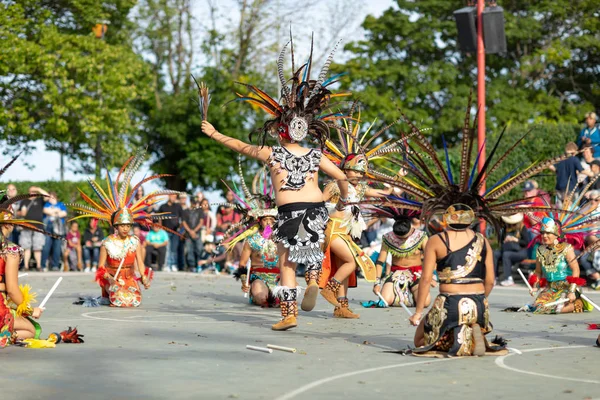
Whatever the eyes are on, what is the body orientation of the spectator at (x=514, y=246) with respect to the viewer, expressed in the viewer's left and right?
facing the viewer and to the left of the viewer

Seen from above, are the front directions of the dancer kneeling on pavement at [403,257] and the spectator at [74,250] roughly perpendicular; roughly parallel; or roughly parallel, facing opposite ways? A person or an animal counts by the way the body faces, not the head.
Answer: roughly parallel

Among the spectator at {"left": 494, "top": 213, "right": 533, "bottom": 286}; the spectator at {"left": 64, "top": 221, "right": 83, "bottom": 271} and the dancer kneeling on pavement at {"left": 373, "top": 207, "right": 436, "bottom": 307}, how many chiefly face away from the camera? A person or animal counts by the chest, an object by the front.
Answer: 0

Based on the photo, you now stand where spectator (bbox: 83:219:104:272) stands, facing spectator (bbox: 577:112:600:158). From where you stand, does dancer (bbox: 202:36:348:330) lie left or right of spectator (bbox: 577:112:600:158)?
right

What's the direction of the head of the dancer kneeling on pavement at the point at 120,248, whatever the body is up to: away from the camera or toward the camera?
toward the camera

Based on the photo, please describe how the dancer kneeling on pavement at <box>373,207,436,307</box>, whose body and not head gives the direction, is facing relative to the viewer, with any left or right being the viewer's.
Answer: facing the viewer

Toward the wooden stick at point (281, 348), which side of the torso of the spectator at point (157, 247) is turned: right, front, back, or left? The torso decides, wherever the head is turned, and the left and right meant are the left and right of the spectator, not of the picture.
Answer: front

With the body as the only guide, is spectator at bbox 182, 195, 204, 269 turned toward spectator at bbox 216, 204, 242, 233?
no

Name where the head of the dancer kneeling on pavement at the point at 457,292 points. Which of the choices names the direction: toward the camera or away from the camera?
away from the camera

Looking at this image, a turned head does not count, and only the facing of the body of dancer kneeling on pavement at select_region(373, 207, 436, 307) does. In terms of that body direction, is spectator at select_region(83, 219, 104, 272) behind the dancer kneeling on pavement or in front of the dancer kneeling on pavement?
behind

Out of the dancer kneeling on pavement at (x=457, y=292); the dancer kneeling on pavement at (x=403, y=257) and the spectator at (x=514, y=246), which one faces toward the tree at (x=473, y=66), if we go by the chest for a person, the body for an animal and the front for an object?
the dancer kneeling on pavement at (x=457, y=292)

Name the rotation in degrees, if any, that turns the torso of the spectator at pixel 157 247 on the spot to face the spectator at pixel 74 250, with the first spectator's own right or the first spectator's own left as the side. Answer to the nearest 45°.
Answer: approximately 135° to the first spectator's own right

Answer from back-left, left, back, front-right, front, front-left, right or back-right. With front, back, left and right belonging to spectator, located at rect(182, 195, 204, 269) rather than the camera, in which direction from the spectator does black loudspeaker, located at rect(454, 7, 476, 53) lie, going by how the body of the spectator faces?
front-left

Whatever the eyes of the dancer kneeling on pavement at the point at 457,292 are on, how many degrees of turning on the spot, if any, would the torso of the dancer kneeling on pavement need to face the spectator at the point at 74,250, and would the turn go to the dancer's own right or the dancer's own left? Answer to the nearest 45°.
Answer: approximately 45° to the dancer's own left
